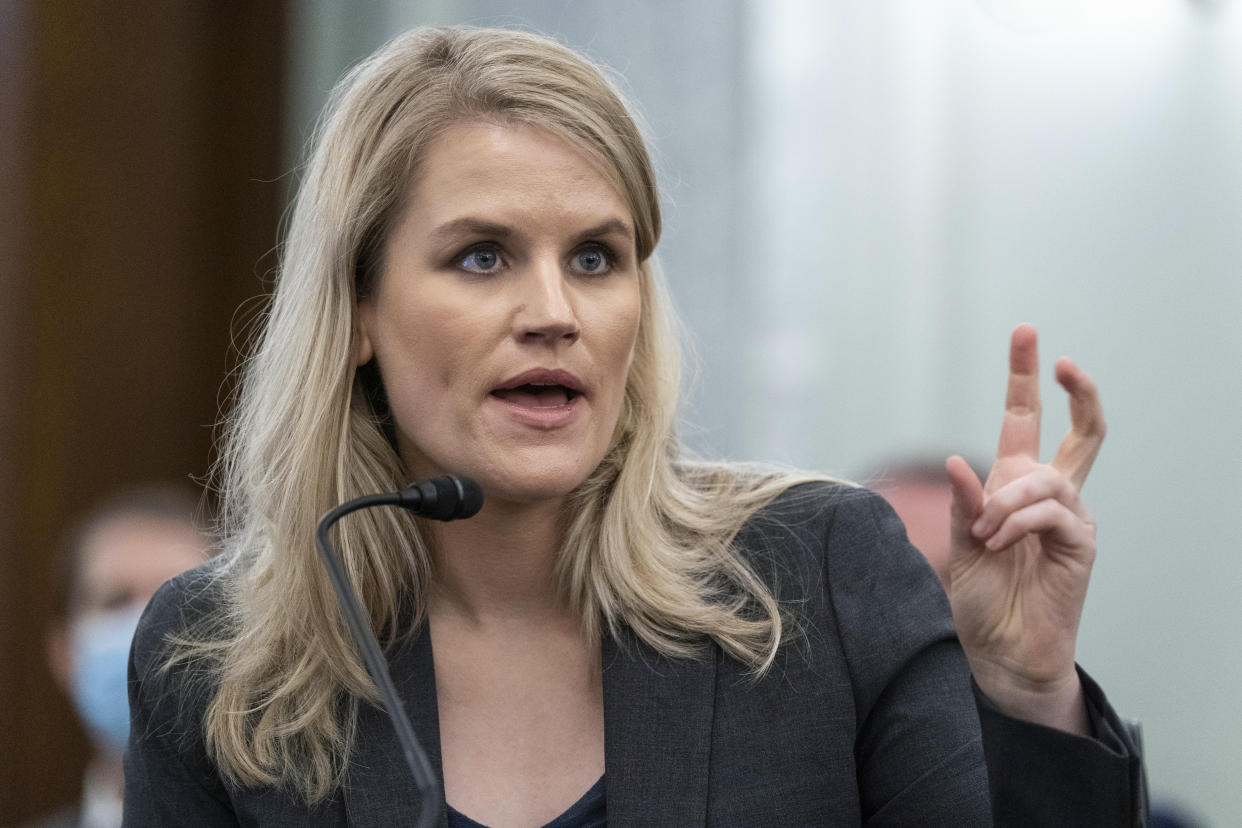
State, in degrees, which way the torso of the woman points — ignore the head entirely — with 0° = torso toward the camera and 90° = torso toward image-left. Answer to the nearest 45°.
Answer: approximately 0°

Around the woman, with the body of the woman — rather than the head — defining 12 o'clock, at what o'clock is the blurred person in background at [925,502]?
The blurred person in background is roughly at 7 o'clock from the woman.

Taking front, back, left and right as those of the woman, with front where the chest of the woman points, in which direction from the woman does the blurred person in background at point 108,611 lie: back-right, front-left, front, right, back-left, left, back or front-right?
back-right
